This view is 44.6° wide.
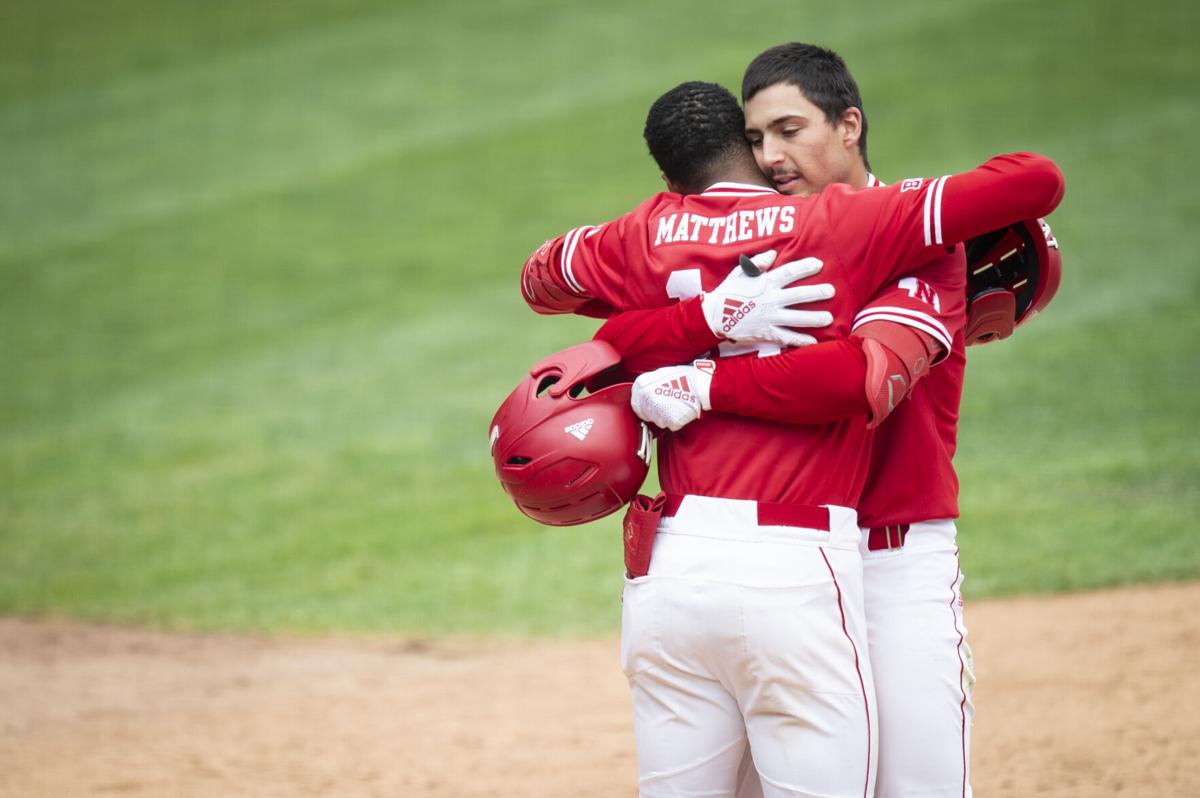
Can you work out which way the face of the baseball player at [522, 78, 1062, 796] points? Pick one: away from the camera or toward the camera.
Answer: away from the camera

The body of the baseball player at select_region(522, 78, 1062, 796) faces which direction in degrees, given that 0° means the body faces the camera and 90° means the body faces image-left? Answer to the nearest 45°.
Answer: approximately 180°

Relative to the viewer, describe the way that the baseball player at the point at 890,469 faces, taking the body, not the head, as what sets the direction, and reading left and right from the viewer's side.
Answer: facing the viewer and to the left of the viewer

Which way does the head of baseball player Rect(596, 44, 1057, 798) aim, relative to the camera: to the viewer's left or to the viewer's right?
to the viewer's left
